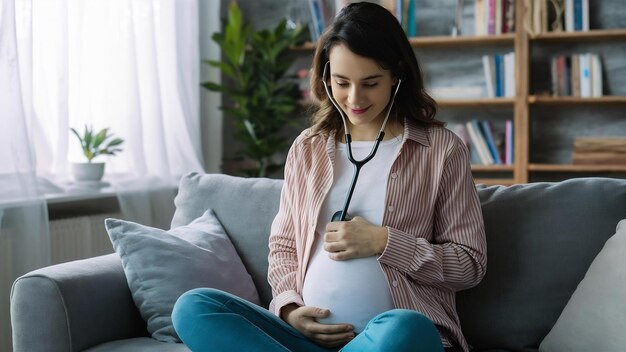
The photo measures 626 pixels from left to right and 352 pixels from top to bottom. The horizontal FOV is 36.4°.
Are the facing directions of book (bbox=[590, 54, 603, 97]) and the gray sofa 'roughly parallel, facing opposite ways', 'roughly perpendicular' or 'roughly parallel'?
roughly parallel

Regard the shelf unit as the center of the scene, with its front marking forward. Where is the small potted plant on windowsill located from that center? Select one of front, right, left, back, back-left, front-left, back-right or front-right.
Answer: front-right

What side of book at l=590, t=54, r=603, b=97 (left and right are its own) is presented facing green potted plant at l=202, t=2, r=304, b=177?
right

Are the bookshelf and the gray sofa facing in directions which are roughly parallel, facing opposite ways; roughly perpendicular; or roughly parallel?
roughly parallel

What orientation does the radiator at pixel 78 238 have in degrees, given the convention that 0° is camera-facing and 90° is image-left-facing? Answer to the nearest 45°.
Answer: approximately 315°

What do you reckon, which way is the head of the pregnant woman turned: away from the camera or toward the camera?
toward the camera

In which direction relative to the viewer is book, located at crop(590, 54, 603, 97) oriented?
toward the camera

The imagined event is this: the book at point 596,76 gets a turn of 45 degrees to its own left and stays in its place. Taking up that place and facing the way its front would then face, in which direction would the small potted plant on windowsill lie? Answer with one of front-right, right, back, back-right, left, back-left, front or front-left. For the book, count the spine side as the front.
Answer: right

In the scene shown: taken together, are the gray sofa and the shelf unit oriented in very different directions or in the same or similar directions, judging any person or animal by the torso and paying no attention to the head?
same or similar directions

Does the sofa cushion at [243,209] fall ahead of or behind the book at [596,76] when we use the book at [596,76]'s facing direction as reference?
ahead

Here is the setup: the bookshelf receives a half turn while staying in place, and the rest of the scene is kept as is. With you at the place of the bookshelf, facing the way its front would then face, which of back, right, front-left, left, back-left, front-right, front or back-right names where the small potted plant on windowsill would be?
back-left

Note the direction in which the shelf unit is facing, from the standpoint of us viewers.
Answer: facing the viewer

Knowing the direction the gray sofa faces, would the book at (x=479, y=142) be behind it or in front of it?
behind
